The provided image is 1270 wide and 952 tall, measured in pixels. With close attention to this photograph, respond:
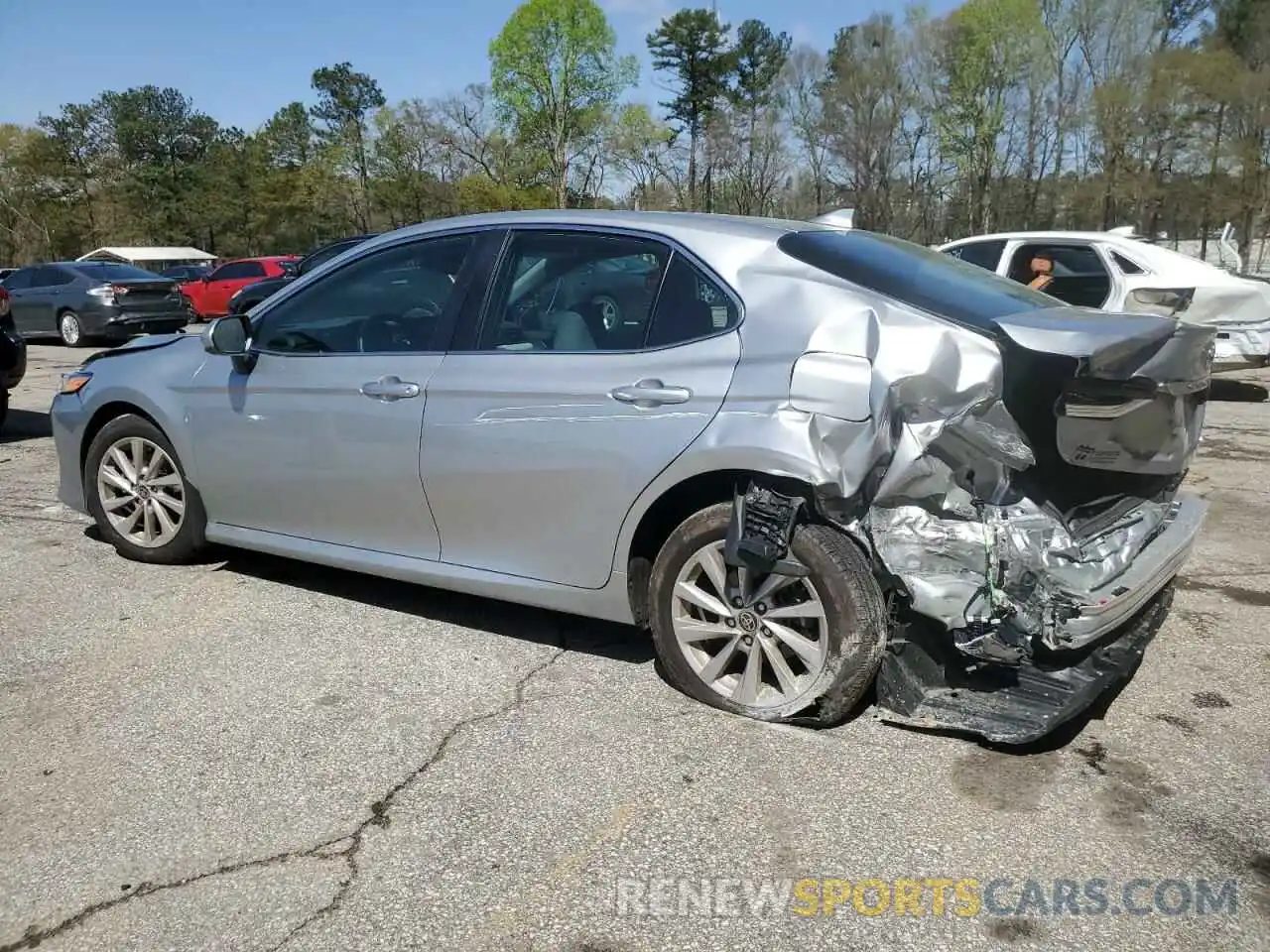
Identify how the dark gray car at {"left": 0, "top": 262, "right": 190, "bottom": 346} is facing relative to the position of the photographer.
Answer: facing away from the viewer and to the left of the viewer

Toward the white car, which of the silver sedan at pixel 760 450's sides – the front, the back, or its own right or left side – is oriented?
right

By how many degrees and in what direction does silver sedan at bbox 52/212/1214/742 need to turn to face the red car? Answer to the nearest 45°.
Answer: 0° — it already faces it

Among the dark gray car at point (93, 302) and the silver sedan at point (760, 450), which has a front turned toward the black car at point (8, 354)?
the silver sedan

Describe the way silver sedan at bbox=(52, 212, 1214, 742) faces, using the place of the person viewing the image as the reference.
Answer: facing away from the viewer and to the left of the viewer

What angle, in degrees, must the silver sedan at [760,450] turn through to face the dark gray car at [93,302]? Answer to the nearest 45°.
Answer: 0° — it already faces it

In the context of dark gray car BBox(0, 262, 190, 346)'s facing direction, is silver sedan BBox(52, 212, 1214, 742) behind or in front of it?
behind

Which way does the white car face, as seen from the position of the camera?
facing away from the viewer and to the left of the viewer

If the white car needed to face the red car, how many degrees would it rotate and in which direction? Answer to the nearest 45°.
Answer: approximately 45° to its left

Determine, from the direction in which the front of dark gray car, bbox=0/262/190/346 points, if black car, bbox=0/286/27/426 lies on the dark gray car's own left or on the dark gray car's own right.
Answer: on the dark gray car's own left
